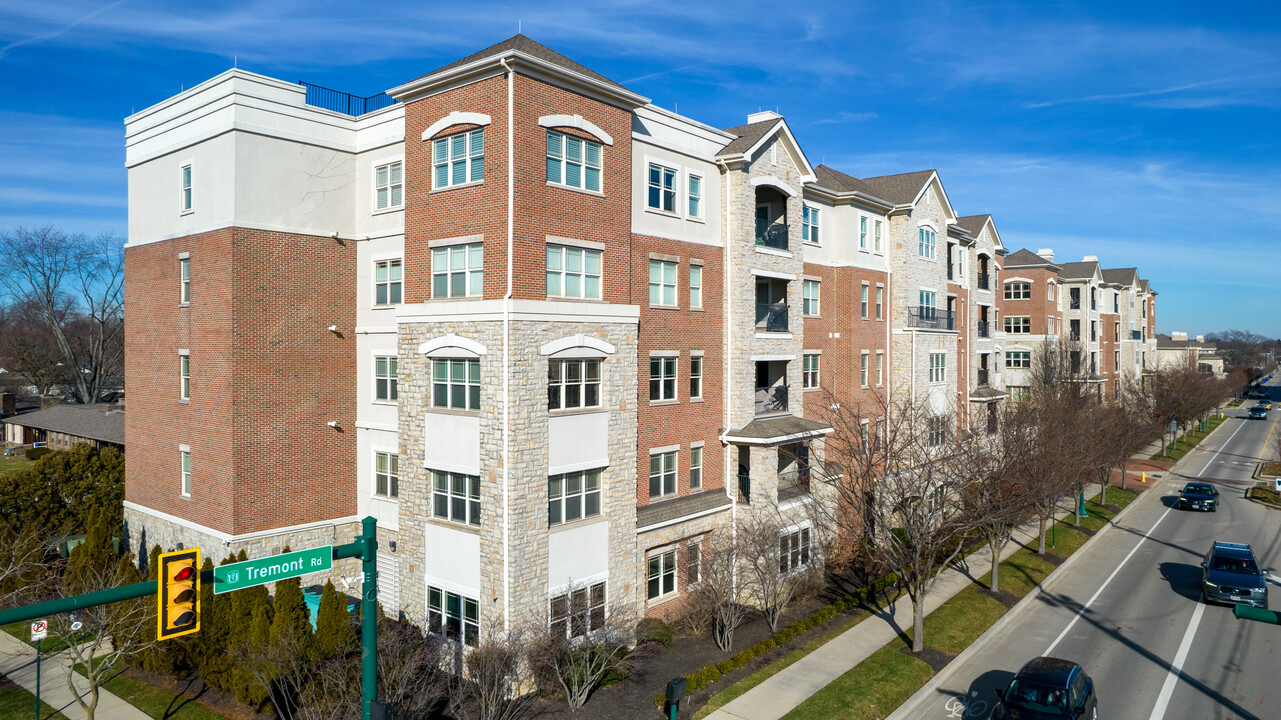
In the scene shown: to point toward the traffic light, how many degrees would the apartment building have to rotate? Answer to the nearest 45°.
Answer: approximately 45° to its right

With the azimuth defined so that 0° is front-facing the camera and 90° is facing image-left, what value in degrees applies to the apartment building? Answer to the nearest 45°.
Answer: approximately 315°

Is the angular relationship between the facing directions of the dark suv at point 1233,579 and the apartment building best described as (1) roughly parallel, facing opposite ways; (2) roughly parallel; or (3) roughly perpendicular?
roughly perpendicular

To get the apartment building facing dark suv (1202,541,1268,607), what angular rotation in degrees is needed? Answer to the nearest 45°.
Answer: approximately 45° to its left
